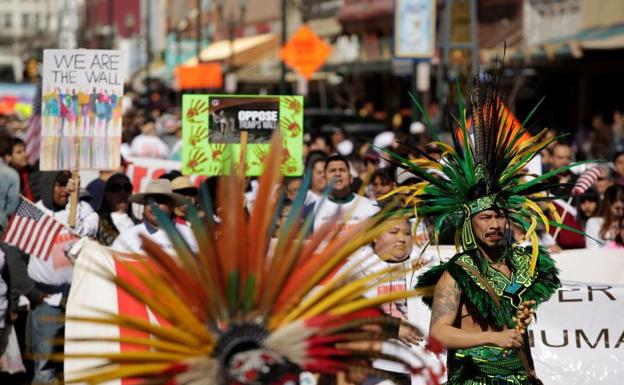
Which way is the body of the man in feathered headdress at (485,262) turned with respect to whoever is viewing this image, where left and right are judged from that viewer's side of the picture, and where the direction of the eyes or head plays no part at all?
facing the viewer and to the right of the viewer

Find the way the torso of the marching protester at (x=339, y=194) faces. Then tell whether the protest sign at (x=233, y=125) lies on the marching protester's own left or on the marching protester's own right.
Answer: on the marching protester's own right

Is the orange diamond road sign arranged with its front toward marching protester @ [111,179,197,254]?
yes

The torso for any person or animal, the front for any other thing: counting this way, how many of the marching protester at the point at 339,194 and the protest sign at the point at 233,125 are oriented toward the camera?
2

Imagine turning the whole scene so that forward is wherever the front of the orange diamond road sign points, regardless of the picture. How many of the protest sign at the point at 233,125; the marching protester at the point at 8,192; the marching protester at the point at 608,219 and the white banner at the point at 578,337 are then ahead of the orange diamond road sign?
4

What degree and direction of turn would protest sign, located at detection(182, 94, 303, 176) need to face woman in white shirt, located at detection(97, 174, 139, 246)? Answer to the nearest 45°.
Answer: approximately 45° to its right

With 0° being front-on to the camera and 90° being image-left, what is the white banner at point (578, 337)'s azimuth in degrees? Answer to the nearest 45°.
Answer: approximately 0°

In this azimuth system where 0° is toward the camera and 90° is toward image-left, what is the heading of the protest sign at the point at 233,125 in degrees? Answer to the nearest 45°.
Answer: approximately 0°

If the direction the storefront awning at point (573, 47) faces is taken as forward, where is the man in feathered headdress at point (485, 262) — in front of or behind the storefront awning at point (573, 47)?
in front
